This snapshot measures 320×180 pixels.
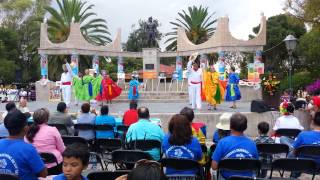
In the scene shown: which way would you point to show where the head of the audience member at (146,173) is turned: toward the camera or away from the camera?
away from the camera

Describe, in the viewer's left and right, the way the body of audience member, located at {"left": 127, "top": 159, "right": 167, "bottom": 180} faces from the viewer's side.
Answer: facing away from the viewer

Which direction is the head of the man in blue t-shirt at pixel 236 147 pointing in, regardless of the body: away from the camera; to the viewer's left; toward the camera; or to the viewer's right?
away from the camera

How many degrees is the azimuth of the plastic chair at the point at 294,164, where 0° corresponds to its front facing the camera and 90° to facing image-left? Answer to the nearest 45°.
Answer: approximately 180°

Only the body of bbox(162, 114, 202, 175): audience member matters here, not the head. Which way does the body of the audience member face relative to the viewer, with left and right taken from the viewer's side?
facing away from the viewer

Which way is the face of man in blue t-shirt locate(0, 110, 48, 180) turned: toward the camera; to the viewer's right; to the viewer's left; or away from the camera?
away from the camera

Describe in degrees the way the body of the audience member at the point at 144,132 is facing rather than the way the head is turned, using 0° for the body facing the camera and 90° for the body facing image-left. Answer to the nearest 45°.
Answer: approximately 180°

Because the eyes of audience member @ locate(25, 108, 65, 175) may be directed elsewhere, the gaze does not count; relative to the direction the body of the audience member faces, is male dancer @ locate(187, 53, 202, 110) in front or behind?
in front

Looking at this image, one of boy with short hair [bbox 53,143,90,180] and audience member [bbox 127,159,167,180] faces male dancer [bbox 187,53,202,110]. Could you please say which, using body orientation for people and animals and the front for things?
the audience member

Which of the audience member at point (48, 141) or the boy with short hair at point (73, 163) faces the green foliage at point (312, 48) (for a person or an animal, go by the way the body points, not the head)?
the audience member

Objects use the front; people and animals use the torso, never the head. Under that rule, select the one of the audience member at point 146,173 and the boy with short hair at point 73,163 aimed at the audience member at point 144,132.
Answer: the audience member at point 146,173

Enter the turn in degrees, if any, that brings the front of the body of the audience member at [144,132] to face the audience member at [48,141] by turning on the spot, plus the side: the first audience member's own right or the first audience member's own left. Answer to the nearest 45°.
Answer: approximately 135° to the first audience member's own left

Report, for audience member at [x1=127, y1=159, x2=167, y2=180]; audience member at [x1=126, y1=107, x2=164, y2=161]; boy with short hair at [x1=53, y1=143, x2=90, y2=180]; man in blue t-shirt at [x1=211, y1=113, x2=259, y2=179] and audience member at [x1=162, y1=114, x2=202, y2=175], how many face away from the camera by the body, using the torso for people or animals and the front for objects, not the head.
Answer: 4

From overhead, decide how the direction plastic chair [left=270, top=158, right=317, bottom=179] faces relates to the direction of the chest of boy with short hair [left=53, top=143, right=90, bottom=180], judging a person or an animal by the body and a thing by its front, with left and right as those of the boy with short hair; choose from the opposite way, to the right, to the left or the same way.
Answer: the opposite way

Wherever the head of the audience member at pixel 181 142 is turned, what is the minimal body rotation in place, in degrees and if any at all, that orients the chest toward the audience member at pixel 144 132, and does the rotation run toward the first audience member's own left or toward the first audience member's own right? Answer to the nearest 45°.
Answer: approximately 45° to the first audience member's own left
